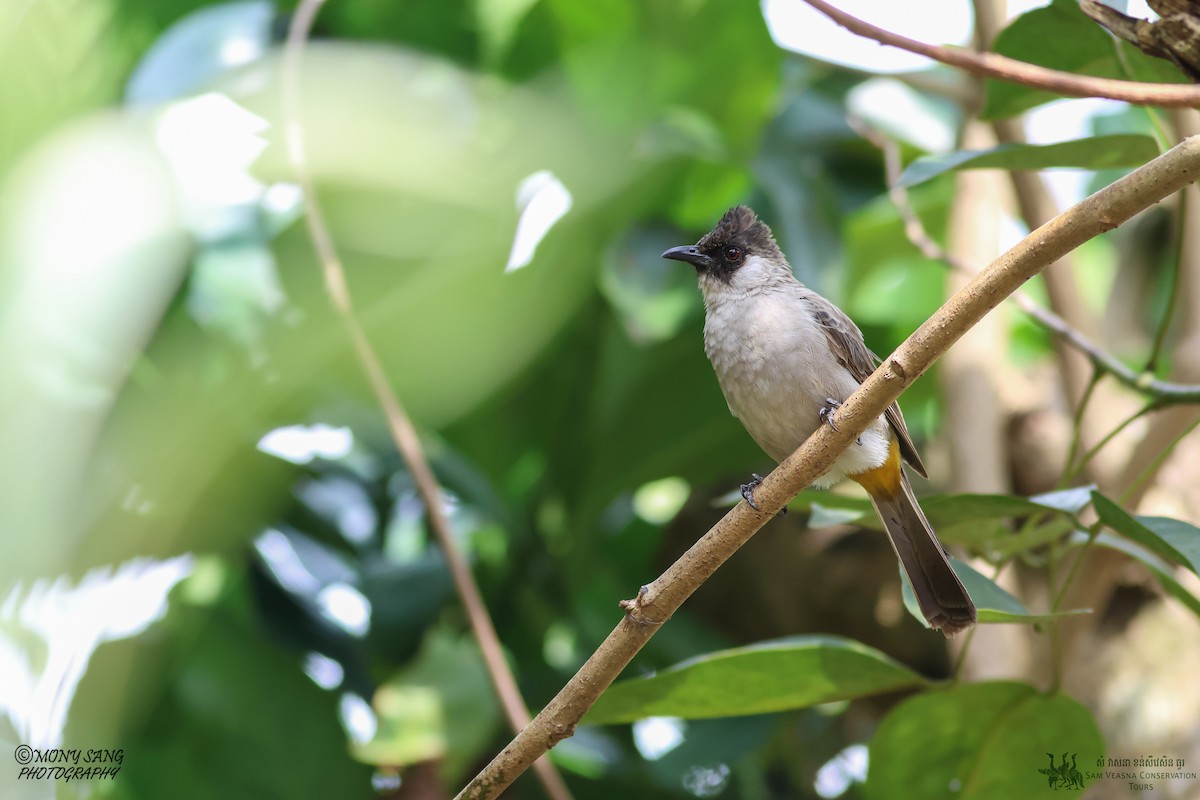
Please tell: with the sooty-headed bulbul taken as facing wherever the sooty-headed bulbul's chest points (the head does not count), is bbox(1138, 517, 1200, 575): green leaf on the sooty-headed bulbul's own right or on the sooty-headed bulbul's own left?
on the sooty-headed bulbul's own left

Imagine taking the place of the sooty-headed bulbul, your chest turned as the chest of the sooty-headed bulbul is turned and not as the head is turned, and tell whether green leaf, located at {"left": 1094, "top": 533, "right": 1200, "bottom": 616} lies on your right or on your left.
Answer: on your left

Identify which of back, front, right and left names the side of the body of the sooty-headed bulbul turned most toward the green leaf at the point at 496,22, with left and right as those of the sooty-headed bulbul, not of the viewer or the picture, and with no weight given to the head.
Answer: right

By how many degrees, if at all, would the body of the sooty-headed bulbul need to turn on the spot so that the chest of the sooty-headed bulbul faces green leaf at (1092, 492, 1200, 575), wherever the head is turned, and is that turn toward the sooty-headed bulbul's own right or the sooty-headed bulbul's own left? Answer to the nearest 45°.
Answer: approximately 90° to the sooty-headed bulbul's own left

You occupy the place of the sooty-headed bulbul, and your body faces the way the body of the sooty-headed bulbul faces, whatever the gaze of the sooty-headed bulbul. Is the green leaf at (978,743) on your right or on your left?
on your left

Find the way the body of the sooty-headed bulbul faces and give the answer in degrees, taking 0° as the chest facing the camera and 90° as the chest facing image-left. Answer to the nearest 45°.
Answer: approximately 45°
